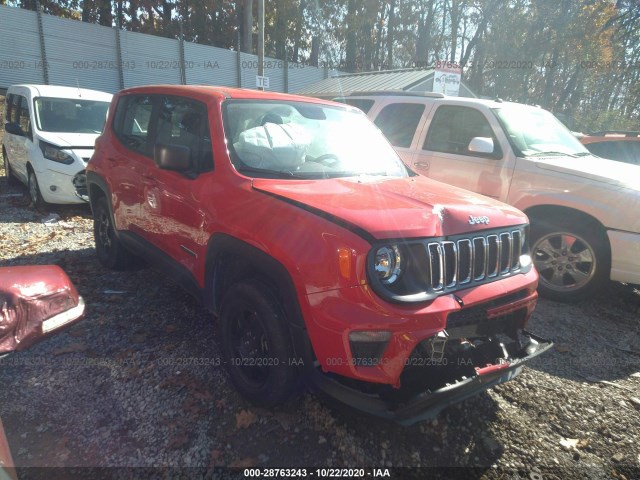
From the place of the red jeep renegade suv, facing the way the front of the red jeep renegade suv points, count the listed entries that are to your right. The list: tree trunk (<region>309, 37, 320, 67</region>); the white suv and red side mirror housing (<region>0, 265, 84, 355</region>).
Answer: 1

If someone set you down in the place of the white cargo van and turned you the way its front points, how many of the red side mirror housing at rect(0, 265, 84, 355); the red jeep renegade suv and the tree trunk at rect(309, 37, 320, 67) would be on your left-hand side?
1

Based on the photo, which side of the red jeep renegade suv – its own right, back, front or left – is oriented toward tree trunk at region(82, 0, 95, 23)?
back

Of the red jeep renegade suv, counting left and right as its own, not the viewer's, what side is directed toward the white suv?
left

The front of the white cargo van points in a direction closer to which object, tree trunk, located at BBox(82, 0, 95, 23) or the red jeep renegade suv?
the red jeep renegade suv

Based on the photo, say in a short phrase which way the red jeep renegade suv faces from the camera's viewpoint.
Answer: facing the viewer and to the right of the viewer

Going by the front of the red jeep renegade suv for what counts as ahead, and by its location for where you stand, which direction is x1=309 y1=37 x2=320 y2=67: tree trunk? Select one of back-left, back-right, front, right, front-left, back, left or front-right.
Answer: back-left

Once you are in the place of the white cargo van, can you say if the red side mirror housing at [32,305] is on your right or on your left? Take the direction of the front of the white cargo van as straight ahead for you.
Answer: on your right

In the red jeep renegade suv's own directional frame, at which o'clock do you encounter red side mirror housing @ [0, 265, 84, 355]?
The red side mirror housing is roughly at 3 o'clock from the red jeep renegade suv.

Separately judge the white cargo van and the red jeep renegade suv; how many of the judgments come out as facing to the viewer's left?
0

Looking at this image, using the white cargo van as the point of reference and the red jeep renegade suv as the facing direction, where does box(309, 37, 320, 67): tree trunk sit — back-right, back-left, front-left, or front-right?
back-left

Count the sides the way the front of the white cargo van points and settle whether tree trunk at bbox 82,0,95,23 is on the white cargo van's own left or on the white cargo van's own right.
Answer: on the white cargo van's own left
